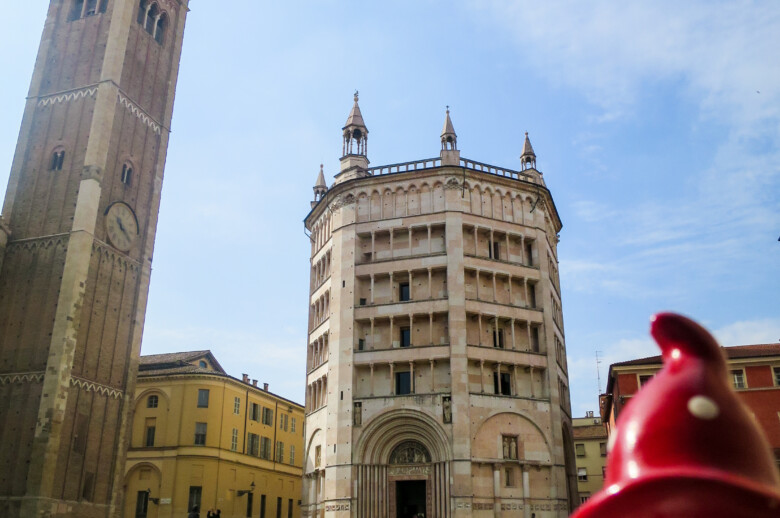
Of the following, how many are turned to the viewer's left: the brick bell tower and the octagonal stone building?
0

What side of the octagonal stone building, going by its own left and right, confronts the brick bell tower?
right

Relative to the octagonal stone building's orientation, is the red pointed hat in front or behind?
in front

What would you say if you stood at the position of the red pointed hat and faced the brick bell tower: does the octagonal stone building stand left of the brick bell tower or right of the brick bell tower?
right

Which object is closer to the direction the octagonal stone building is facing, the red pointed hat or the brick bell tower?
the red pointed hat

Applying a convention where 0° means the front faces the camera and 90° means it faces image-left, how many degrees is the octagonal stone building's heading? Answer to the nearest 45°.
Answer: approximately 0°
